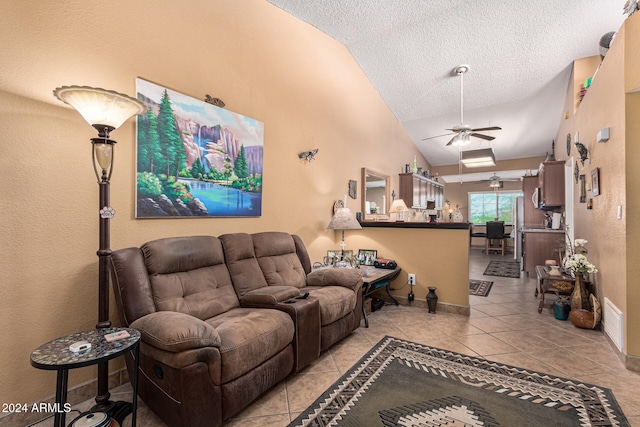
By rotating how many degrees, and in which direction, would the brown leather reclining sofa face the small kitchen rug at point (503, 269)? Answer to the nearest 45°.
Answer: approximately 90° to its left

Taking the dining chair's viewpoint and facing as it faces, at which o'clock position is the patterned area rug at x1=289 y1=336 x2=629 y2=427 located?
The patterned area rug is roughly at 6 o'clock from the dining chair.

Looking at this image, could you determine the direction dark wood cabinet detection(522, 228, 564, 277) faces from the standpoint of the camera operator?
facing to the left of the viewer

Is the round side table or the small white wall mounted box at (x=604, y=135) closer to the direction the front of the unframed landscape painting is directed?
the small white wall mounted box

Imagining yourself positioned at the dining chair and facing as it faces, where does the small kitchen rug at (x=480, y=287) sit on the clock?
The small kitchen rug is roughly at 6 o'clock from the dining chair.

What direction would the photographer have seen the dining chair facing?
facing away from the viewer

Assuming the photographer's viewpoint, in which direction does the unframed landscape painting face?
facing the viewer and to the right of the viewer

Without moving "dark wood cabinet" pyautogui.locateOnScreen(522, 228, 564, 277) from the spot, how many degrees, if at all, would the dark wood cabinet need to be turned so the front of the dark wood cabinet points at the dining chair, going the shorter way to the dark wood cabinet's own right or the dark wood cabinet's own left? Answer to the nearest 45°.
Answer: approximately 90° to the dark wood cabinet's own right

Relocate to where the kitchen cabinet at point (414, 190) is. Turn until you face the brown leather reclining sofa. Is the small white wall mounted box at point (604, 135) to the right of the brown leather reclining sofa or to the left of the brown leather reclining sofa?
left

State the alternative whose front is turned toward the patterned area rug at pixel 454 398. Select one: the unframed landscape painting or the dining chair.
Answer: the unframed landscape painting

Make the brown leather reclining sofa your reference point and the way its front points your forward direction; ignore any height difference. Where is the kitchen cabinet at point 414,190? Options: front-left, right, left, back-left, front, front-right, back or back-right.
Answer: left

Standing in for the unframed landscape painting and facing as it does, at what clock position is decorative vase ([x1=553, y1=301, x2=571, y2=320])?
The decorative vase is roughly at 11 o'clock from the unframed landscape painting.

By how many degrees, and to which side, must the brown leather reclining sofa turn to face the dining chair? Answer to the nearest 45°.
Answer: approximately 90° to its left

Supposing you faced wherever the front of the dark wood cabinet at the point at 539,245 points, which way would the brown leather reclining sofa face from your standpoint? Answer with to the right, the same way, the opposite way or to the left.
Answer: the opposite way

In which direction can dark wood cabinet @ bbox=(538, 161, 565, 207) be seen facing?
to the viewer's left

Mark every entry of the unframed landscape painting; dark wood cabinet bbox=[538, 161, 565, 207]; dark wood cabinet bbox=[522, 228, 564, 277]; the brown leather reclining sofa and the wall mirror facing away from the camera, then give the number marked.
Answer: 0

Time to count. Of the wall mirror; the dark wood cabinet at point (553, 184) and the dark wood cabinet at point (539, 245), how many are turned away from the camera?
0
